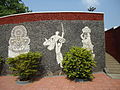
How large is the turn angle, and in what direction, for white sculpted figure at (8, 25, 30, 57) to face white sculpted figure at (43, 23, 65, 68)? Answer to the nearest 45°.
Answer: approximately 45° to its left

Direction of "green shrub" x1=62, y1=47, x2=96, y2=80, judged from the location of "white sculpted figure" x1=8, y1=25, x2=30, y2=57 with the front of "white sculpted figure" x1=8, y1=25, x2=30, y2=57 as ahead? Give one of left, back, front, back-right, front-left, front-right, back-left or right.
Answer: front-left

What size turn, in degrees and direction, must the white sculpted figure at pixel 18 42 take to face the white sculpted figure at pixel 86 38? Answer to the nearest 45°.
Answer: approximately 45° to its left

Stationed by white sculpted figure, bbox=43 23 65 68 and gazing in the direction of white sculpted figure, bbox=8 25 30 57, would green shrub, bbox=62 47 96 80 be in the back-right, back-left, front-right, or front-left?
back-left

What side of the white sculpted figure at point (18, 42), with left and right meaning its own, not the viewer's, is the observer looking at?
front
